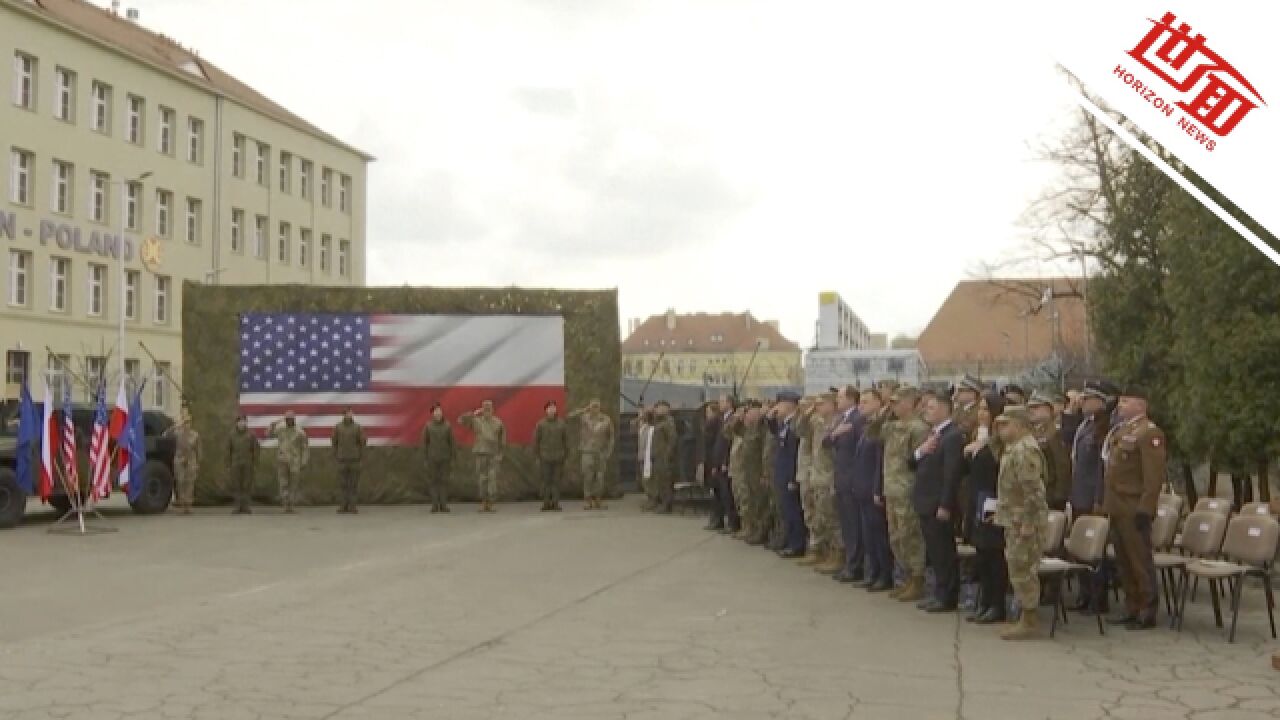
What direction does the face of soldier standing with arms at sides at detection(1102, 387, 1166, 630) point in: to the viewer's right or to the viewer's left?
to the viewer's left

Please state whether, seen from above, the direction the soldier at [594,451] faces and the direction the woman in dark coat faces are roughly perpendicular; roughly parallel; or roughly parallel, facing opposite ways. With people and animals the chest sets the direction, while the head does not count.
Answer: roughly perpendicular

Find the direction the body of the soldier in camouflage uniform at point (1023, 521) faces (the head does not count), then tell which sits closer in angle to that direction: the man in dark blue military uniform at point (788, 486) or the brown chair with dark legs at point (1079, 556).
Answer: the man in dark blue military uniform

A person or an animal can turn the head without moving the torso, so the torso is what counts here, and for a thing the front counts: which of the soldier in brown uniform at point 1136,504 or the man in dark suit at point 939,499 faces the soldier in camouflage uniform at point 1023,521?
the soldier in brown uniform

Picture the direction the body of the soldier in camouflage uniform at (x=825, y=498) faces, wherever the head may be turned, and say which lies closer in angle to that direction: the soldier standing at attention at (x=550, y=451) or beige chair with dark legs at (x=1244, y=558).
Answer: the soldier standing at attention

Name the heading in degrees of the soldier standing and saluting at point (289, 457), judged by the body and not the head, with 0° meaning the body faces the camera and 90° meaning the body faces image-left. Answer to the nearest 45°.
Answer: approximately 0°

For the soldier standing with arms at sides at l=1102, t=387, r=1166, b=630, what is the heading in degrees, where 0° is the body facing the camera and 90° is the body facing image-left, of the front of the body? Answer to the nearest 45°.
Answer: approximately 45°

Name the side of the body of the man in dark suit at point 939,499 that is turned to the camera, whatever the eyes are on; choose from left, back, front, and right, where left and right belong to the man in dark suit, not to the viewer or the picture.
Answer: left
